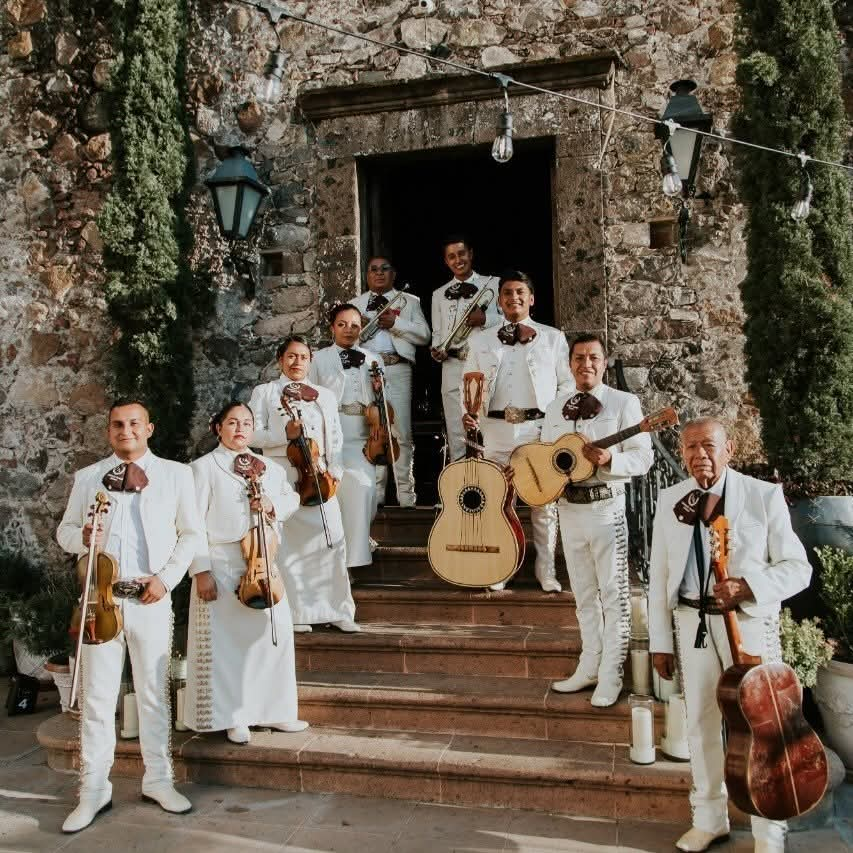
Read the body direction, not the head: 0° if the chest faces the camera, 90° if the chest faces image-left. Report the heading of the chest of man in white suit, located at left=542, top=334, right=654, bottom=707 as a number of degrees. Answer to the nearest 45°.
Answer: approximately 45°

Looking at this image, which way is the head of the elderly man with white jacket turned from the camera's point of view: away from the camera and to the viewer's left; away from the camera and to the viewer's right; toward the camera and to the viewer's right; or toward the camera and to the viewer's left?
toward the camera and to the viewer's left

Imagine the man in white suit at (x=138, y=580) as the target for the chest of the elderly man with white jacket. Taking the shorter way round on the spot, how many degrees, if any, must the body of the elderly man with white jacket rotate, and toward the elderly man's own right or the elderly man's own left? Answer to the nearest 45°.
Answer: approximately 45° to the elderly man's own right

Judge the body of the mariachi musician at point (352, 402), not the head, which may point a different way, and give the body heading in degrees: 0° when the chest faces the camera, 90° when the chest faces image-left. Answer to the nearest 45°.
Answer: approximately 315°

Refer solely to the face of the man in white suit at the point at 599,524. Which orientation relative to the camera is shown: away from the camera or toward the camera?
toward the camera

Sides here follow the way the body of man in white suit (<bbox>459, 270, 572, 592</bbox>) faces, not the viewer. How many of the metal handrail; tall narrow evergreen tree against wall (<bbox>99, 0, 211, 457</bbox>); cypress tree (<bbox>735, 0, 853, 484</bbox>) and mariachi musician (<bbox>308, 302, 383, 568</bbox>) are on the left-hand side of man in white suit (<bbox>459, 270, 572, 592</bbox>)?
2

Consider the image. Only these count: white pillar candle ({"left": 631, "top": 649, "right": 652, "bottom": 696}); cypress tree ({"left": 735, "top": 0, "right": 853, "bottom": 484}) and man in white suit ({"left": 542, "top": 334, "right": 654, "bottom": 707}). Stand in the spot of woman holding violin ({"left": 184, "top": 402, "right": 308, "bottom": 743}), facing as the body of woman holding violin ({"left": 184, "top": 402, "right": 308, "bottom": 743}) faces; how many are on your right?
0

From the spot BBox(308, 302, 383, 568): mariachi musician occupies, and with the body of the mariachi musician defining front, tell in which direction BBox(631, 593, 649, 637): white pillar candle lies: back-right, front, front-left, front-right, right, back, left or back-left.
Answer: front

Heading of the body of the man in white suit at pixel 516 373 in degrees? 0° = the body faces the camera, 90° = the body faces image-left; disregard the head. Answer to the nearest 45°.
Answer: approximately 0°

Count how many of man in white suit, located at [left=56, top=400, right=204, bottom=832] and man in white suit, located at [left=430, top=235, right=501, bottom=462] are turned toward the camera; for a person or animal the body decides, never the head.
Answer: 2

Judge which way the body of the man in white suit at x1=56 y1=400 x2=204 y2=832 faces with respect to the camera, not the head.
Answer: toward the camera

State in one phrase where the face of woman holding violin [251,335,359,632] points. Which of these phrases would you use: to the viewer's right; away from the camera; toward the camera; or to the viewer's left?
toward the camera

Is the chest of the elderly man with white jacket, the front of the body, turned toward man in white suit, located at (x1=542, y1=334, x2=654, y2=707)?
no
